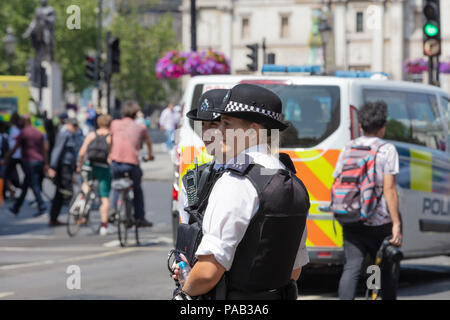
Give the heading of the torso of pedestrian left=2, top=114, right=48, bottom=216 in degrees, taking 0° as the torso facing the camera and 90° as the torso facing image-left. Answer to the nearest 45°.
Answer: approximately 135°

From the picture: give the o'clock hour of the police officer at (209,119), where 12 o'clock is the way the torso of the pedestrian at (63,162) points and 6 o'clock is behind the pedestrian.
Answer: The police officer is roughly at 3 o'clock from the pedestrian.

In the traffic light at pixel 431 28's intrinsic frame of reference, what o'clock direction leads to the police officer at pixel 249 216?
The police officer is roughly at 12 o'clock from the traffic light.

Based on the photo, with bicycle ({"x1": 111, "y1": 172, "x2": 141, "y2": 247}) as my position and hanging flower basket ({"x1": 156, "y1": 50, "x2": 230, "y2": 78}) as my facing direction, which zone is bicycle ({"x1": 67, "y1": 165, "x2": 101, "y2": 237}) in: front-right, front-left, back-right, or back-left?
front-left

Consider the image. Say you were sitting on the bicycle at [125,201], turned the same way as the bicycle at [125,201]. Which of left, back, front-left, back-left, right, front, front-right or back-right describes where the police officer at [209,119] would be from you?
back

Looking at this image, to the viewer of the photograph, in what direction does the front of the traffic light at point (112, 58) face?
facing away from the viewer

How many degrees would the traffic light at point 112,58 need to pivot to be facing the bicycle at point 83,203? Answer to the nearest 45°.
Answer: approximately 180°

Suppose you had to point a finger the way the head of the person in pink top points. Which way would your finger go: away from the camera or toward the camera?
away from the camera

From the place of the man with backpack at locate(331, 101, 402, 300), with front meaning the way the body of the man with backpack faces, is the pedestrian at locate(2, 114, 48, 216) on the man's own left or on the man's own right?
on the man's own left

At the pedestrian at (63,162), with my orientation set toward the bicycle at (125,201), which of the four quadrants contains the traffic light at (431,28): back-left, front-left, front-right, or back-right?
front-left

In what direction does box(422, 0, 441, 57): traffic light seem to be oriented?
toward the camera

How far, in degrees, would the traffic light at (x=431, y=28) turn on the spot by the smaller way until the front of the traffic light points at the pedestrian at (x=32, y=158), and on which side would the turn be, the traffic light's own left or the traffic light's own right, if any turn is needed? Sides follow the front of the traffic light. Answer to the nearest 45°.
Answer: approximately 90° to the traffic light's own right

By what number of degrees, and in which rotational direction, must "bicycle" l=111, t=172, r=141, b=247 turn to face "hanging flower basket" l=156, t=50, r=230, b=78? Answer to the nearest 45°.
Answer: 0° — it already faces it
